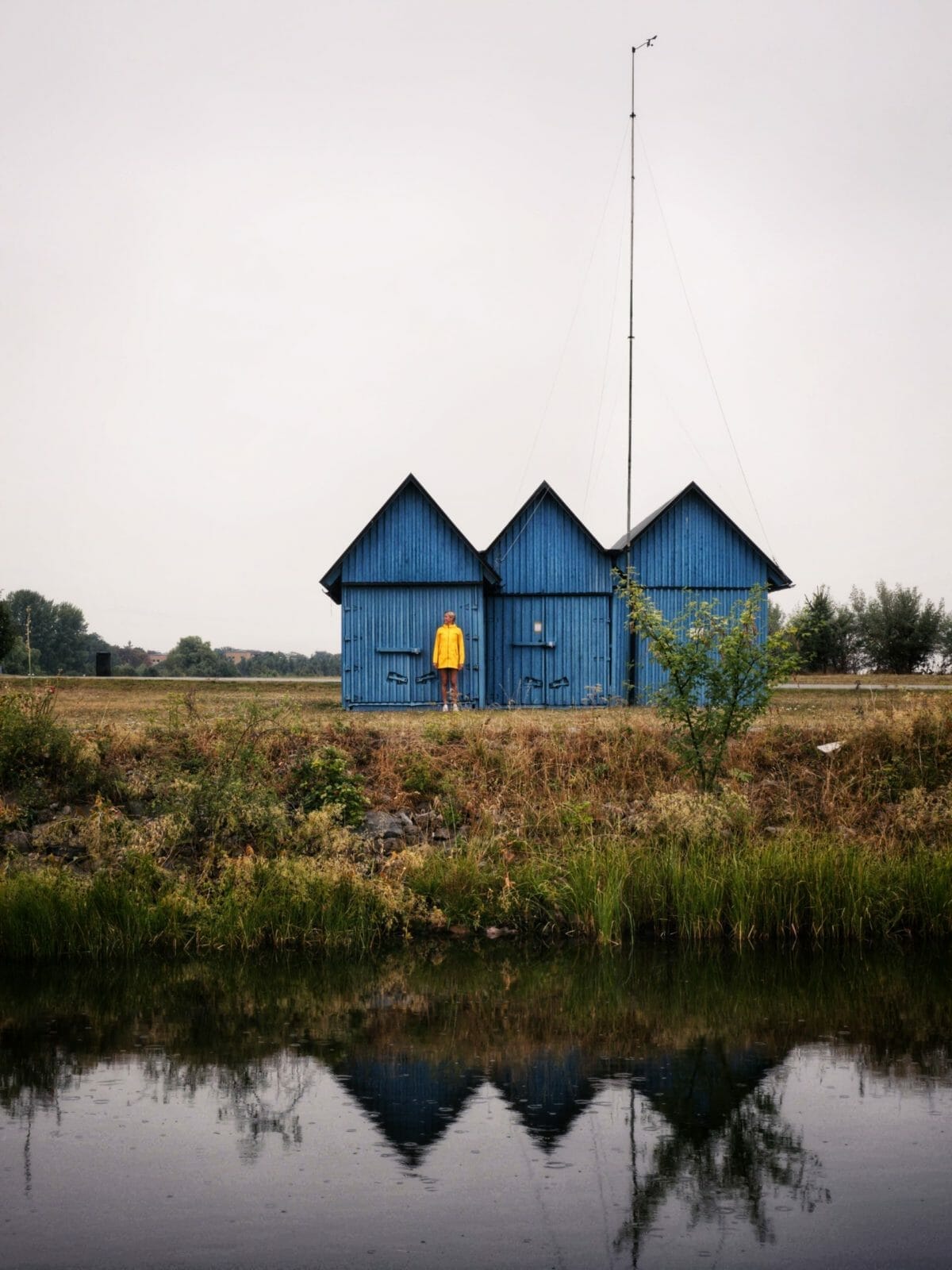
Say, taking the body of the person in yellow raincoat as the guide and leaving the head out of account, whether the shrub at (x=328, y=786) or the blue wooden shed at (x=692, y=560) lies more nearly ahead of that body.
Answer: the shrub

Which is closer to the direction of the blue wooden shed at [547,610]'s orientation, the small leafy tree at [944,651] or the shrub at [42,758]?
the shrub

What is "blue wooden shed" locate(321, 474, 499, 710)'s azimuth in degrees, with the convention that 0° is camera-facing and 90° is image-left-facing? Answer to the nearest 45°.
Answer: approximately 0°

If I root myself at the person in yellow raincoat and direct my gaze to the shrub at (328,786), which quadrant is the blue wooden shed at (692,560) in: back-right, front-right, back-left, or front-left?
back-left

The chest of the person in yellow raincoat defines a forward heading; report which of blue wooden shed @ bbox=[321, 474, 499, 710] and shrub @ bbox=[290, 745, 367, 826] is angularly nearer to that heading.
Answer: the shrub

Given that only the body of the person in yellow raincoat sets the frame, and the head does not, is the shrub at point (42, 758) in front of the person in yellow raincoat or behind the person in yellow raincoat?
in front

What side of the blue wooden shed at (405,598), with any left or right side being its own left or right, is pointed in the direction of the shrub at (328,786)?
front

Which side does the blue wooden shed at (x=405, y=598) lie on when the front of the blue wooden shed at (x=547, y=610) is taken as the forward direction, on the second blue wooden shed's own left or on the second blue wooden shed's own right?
on the second blue wooden shed's own right
